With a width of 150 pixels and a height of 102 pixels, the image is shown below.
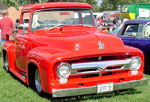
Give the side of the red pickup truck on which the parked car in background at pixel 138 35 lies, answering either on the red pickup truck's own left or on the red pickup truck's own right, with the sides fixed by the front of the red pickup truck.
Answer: on the red pickup truck's own left

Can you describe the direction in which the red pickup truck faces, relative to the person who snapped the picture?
facing the viewer and to the right of the viewer
